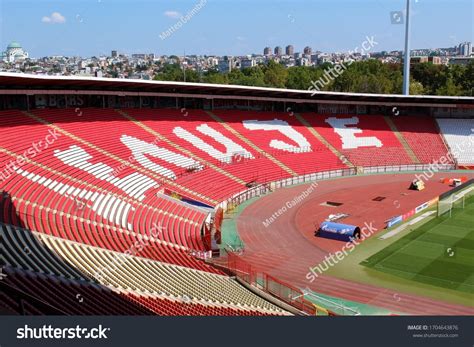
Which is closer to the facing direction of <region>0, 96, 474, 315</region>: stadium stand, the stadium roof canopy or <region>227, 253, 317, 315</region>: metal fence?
the metal fence

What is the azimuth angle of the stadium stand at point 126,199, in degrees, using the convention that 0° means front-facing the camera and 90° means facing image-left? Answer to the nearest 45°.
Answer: approximately 315°
